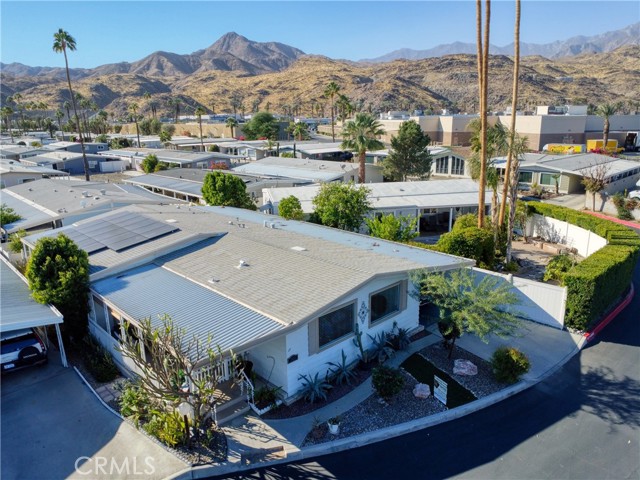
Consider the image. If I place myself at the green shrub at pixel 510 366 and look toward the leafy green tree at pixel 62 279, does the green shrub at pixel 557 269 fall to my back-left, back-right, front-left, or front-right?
back-right

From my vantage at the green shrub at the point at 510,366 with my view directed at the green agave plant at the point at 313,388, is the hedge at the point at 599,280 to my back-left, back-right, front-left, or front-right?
back-right

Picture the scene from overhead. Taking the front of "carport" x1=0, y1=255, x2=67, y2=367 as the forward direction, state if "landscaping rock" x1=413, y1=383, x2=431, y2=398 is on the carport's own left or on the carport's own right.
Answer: on the carport's own left

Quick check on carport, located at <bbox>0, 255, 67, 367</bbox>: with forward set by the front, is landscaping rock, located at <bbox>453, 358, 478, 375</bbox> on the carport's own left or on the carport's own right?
on the carport's own left

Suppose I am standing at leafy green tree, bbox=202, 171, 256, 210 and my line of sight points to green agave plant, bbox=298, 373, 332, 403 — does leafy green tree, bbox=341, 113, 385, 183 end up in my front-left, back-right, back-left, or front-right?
back-left

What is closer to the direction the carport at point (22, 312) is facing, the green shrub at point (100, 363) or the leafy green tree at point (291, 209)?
the green shrub

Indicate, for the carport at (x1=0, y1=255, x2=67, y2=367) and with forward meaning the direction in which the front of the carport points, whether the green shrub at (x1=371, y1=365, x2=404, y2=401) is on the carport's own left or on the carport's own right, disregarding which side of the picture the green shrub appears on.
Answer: on the carport's own left

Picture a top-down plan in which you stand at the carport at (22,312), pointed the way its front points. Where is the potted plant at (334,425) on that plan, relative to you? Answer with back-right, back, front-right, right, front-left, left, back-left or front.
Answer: front-left

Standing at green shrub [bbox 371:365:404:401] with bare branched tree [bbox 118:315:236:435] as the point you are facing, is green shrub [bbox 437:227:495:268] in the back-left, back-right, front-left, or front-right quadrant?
back-right

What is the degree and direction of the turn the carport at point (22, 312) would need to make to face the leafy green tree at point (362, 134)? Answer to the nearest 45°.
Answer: approximately 135° to its left

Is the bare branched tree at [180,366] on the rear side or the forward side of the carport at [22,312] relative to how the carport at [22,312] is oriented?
on the forward side

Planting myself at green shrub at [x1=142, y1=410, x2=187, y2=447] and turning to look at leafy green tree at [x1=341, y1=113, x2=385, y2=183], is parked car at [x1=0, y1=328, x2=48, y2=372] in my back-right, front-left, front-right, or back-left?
front-left

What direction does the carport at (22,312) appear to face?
toward the camera

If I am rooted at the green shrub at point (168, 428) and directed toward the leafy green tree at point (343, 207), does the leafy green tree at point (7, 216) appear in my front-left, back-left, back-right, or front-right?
front-left
